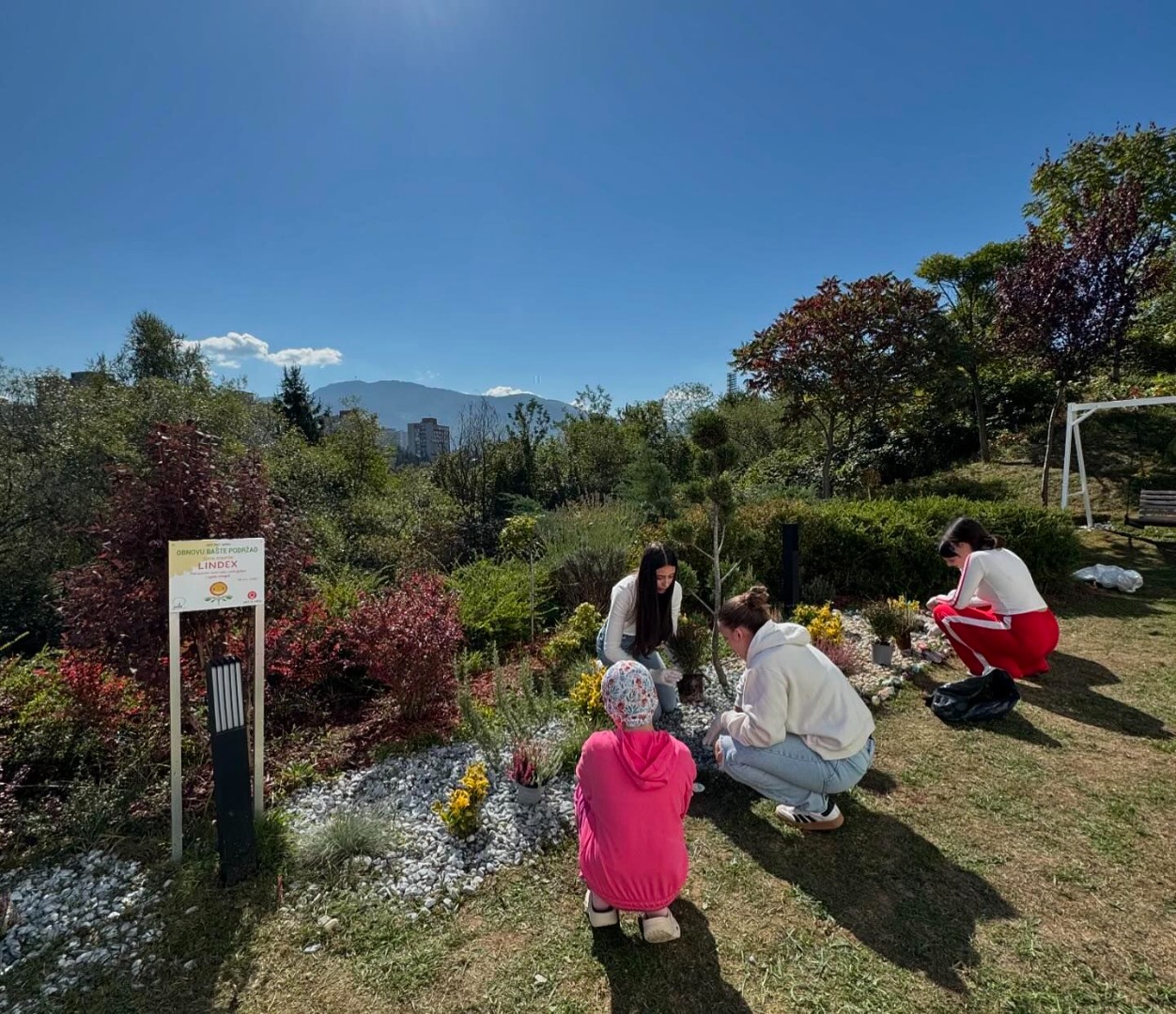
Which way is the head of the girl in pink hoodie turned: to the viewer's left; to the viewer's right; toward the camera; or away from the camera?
away from the camera

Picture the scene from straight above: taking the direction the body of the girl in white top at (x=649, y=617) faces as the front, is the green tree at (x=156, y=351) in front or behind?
behind

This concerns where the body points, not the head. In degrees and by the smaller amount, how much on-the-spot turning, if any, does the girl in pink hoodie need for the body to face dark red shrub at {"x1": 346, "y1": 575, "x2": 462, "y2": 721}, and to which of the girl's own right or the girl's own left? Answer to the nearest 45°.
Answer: approximately 45° to the girl's own left

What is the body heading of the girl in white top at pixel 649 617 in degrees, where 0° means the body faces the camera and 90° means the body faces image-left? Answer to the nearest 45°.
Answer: approximately 315°

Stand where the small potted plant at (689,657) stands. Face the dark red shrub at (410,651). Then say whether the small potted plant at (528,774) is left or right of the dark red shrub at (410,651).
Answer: left

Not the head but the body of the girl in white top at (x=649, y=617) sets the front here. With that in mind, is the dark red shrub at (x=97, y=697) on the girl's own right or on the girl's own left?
on the girl's own right

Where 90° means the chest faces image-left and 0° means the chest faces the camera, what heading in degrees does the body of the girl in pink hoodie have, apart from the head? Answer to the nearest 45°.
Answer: approximately 180°

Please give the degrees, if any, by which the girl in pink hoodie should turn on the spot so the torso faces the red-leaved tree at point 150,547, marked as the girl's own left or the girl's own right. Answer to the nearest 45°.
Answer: approximately 90° to the girl's own left

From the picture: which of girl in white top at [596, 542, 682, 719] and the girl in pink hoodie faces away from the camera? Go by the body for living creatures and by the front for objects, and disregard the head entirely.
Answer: the girl in pink hoodie

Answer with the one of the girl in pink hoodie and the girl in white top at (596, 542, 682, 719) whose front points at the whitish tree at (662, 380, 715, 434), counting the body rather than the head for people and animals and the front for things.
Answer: the girl in pink hoodie

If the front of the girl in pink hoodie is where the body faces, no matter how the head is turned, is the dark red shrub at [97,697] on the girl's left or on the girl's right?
on the girl's left

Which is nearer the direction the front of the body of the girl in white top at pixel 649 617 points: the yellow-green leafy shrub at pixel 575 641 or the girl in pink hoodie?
the girl in pink hoodie

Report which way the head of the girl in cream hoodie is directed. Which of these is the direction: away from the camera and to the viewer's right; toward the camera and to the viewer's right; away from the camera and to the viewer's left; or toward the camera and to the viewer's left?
away from the camera and to the viewer's left

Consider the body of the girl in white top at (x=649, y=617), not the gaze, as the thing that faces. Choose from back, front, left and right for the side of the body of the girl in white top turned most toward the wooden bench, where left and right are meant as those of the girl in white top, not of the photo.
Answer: left
